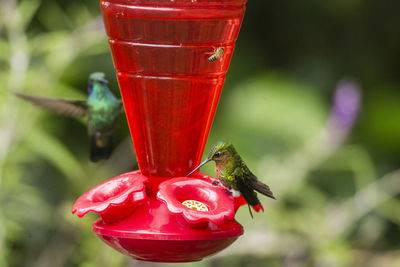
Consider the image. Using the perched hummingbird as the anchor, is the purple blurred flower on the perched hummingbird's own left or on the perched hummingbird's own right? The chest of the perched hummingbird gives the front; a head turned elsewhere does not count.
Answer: on the perched hummingbird's own right

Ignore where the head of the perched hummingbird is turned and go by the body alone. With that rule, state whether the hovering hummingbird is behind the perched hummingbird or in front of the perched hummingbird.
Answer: in front

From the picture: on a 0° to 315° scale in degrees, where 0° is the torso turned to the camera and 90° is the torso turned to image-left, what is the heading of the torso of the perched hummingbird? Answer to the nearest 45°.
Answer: approximately 90°

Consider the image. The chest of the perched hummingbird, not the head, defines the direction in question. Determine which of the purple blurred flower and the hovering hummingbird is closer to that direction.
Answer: the hovering hummingbird
